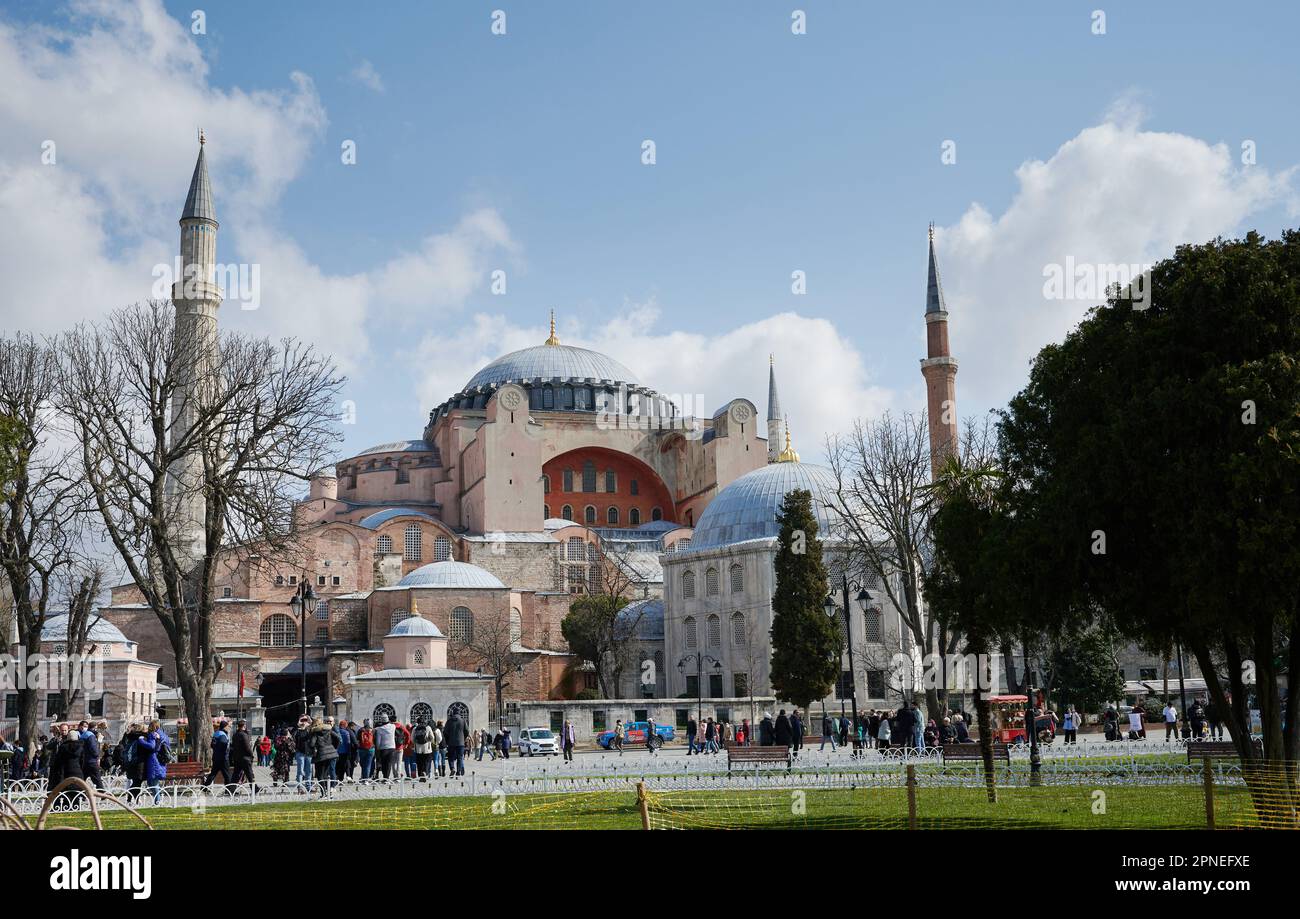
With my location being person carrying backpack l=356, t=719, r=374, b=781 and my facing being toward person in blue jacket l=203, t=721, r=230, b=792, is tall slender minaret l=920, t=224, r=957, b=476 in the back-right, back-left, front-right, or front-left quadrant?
back-right

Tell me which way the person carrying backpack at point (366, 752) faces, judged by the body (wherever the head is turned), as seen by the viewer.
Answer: away from the camera

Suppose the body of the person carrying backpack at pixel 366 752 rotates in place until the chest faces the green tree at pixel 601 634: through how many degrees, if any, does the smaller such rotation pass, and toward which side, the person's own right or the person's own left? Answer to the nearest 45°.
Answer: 0° — they already face it

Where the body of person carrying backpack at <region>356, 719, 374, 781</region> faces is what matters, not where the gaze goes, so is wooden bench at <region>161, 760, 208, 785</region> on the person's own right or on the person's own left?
on the person's own left

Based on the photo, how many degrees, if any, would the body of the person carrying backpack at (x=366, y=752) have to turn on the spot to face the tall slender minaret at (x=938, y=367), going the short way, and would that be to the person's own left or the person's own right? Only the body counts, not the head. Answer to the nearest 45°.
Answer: approximately 45° to the person's own right

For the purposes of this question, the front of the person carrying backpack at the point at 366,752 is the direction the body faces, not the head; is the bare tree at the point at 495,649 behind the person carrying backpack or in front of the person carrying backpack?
in front
